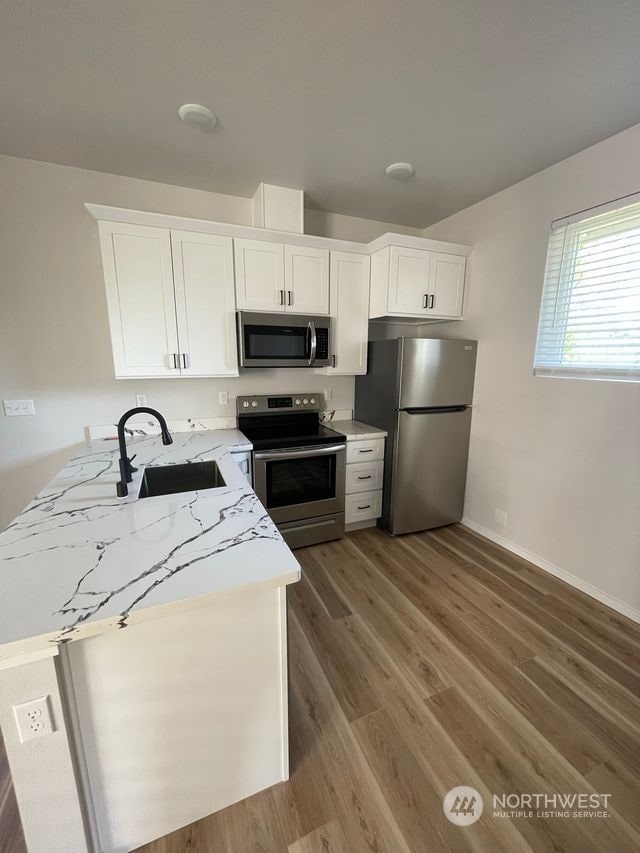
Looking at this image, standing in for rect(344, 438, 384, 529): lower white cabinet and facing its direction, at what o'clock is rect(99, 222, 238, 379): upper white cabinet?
The upper white cabinet is roughly at 4 o'clock from the lower white cabinet.

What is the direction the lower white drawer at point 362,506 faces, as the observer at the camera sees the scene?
facing the viewer and to the right of the viewer

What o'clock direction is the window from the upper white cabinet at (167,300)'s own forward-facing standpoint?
The window is roughly at 10 o'clock from the upper white cabinet.

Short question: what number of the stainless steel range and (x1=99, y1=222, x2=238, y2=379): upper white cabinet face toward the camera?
2

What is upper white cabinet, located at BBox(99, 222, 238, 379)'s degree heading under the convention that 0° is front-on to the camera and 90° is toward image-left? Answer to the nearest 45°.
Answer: approximately 0°

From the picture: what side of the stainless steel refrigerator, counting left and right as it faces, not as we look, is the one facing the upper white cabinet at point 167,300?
right

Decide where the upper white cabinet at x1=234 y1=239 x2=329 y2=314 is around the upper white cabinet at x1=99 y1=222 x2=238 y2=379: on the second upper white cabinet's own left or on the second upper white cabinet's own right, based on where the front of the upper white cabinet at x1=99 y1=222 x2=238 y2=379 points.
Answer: on the second upper white cabinet's own left

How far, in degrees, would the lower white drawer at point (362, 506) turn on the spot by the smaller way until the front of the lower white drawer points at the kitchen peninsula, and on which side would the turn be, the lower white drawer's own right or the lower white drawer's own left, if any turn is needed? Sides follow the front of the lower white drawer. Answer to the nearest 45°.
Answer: approximately 45° to the lower white drawer's own right
